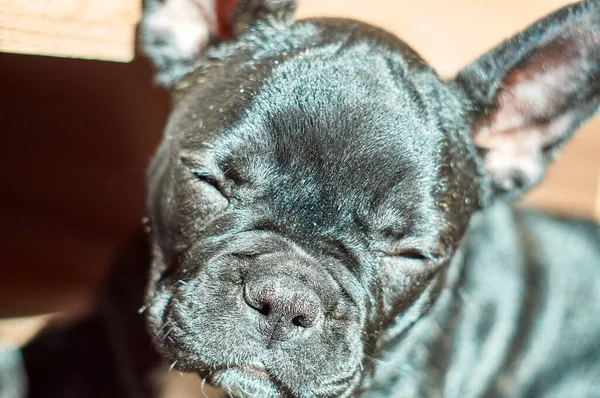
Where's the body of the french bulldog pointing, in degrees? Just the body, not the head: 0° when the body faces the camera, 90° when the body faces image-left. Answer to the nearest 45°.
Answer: approximately 45°
